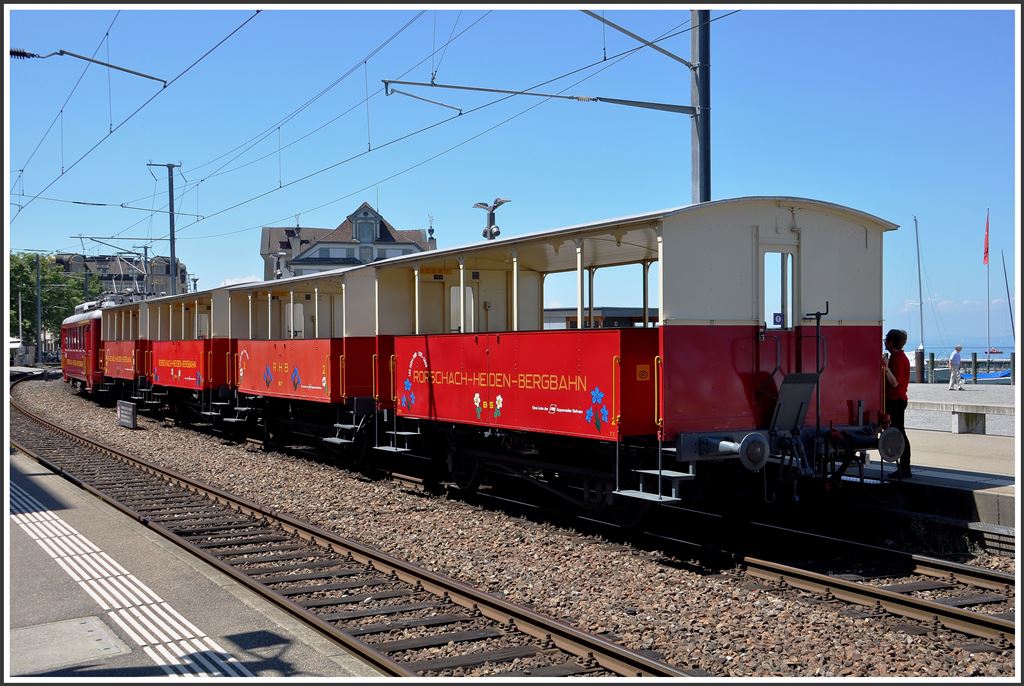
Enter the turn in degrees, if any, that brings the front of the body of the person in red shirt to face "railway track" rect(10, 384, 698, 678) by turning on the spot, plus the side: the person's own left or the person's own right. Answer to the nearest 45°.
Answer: approximately 45° to the person's own left

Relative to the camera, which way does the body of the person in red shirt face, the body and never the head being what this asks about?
to the viewer's left

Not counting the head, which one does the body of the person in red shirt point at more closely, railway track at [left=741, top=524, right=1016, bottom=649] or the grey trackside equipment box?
the grey trackside equipment box

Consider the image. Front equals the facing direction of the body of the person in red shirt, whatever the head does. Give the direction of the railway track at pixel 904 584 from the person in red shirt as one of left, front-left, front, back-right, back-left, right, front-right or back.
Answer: left

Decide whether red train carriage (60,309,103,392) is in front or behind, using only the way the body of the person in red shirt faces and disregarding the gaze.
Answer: in front

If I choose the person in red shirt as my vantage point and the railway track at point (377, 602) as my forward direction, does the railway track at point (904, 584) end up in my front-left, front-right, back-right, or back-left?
front-left
